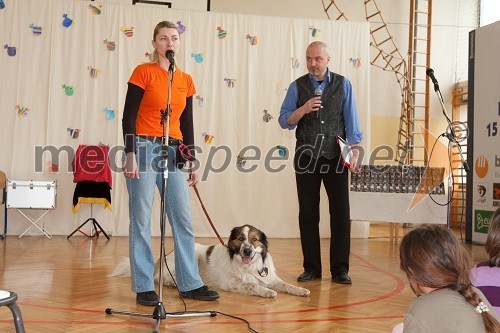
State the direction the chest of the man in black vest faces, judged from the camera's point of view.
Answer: toward the camera

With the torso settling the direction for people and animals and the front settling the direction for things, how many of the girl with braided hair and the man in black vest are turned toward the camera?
1

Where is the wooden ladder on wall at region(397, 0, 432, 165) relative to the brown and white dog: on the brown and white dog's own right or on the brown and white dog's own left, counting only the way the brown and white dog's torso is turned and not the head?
on the brown and white dog's own left

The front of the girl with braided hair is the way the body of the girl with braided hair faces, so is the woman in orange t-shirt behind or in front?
in front

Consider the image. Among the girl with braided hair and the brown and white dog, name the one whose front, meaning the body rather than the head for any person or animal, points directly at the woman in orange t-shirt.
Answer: the girl with braided hair

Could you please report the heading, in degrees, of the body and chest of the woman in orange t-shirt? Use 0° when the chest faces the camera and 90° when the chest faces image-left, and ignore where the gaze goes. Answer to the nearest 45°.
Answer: approximately 315°

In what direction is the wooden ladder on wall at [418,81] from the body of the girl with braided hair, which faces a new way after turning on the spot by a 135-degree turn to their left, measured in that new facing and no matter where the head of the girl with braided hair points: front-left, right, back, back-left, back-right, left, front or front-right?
back

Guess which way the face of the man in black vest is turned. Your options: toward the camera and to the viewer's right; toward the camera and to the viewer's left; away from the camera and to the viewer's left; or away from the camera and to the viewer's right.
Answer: toward the camera and to the viewer's left

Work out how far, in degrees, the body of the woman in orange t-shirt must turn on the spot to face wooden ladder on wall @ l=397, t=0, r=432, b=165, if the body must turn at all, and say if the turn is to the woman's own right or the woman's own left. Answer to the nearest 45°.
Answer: approximately 90° to the woman's own left

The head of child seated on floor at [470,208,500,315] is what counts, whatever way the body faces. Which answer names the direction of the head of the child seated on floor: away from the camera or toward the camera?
away from the camera

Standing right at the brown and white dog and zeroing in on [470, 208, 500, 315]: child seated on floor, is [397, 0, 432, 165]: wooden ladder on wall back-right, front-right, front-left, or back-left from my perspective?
back-left

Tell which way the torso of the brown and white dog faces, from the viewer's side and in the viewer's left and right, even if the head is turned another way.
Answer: facing the viewer and to the right of the viewer

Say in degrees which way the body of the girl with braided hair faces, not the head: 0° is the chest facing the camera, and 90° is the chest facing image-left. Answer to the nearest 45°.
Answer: approximately 135°

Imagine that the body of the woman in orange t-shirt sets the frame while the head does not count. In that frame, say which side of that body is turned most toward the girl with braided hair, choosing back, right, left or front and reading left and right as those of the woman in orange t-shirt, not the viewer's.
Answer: front

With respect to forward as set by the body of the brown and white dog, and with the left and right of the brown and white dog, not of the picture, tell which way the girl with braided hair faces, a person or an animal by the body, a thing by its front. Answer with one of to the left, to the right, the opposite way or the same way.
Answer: the opposite way

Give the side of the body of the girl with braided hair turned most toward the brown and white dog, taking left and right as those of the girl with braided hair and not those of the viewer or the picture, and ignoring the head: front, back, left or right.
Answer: front
